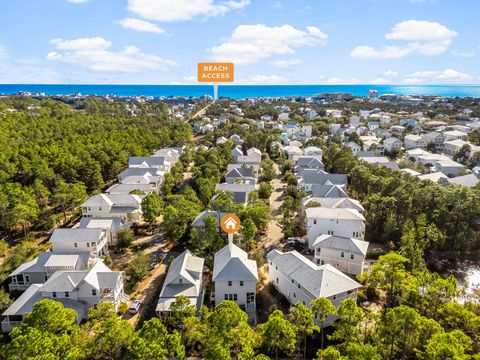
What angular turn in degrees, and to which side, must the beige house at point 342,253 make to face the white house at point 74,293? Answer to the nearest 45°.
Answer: approximately 45° to its left

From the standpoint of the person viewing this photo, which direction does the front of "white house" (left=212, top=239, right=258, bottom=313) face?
facing the viewer

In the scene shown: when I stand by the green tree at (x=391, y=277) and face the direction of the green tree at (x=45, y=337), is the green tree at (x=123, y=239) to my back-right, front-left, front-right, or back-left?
front-right

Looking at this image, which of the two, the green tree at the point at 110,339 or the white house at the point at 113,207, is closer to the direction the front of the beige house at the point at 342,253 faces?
the white house

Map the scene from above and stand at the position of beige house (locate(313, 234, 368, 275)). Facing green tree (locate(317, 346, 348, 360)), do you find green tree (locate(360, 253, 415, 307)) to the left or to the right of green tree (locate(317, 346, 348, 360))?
left

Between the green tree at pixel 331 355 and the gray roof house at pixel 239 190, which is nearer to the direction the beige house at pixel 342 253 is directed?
the gray roof house

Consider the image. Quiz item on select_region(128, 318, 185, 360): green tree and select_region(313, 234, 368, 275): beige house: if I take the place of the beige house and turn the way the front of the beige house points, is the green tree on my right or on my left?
on my left

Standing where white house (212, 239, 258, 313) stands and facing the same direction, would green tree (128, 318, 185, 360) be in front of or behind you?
in front

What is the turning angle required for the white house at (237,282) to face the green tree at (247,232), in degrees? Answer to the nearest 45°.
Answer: approximately 180°

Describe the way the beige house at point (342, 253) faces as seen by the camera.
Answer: facing to the left of the viewer

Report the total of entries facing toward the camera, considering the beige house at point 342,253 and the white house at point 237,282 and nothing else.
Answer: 1

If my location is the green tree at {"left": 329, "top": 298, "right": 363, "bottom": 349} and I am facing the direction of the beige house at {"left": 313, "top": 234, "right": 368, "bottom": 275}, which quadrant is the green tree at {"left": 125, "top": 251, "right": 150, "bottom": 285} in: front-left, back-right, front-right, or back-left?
front-left

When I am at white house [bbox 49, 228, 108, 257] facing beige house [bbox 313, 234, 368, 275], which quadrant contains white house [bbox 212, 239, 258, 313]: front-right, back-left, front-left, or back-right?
front-right

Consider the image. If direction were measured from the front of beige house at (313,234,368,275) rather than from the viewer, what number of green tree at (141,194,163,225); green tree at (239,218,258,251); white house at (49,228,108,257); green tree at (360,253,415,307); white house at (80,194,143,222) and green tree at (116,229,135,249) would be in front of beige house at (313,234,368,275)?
5

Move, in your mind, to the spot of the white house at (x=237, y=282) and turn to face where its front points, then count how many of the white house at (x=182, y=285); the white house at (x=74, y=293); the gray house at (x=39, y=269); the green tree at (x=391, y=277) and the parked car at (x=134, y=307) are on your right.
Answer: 4

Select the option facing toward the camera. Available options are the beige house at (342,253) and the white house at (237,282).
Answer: the white house at (237,282)

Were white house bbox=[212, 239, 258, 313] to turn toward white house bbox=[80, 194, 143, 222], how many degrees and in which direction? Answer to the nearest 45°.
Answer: approximately 135° to its right

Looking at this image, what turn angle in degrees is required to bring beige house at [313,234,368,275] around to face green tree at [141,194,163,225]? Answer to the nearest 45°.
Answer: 0° — it already faces it

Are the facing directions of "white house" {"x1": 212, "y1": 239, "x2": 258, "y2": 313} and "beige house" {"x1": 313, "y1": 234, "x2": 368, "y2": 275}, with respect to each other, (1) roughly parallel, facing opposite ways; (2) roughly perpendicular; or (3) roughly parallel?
roughly perpendicular

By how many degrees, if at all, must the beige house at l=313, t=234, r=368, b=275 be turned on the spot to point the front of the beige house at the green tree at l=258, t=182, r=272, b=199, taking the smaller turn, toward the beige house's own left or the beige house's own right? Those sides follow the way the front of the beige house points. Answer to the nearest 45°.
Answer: approximately 45° to the beige house's own right

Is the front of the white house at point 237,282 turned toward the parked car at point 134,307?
no

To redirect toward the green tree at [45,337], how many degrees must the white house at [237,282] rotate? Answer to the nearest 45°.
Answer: approximately 45° to its right

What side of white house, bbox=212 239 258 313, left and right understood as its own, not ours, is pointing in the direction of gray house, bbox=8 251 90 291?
right

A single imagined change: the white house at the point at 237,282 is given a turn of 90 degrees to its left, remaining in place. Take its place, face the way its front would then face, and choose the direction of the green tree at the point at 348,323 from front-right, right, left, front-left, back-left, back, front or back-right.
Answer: front-right
